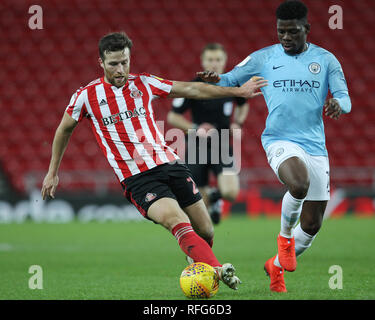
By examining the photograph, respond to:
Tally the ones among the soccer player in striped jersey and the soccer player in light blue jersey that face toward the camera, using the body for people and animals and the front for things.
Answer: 2

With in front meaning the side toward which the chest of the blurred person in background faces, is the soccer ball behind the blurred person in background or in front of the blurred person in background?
in front

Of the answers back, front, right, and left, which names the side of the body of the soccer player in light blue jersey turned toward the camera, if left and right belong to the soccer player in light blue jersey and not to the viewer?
front

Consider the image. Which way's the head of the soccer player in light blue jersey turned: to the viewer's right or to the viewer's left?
to the viewer's left

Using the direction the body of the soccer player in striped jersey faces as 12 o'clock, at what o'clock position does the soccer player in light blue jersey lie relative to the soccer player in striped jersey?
The soccer player in light blue jersey is roughly at 9 o'clock from the soccer player in striped jersey.
